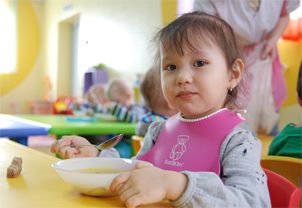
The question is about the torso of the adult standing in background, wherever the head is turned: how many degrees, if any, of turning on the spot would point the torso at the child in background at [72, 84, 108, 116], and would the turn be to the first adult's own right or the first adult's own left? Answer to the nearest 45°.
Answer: approximately 135° to the first adult's own right

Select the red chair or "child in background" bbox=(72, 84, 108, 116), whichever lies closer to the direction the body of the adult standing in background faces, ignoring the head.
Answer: the red chair

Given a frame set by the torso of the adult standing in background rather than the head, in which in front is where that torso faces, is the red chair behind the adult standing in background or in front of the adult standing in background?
in front

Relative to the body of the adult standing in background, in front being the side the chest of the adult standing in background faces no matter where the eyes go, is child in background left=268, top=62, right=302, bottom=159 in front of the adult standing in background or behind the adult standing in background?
in front

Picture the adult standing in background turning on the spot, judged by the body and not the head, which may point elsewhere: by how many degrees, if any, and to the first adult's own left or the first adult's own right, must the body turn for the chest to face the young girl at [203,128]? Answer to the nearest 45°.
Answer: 0° — they already face them

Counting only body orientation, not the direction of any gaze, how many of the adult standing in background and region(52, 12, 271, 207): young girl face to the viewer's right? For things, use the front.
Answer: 0

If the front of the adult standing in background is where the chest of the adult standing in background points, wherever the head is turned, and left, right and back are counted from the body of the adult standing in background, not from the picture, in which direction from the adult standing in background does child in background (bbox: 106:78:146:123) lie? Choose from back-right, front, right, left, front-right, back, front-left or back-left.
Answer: back-right

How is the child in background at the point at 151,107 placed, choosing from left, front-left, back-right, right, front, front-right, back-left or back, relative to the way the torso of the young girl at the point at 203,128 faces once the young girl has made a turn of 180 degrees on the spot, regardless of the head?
front-left

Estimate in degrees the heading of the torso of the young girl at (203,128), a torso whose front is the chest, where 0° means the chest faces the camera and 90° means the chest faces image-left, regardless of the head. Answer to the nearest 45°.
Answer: approximately 45°

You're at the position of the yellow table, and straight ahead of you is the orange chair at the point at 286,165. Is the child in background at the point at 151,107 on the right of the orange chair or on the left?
left
